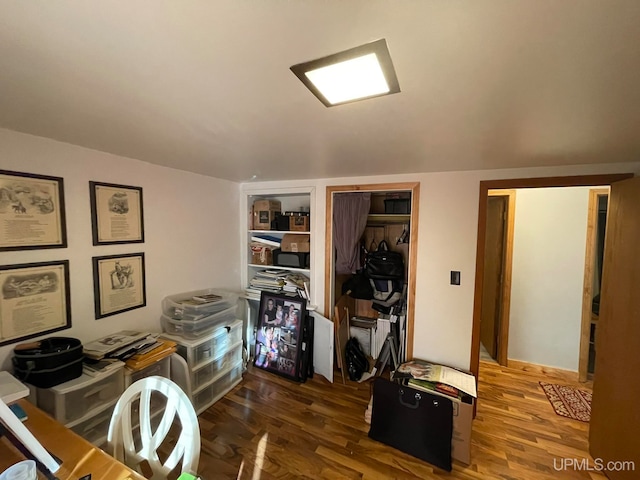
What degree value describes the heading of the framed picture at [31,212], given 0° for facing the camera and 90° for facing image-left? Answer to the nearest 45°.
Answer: approximately 315°

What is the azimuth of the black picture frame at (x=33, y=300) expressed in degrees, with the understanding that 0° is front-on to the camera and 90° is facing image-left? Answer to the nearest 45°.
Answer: approximately 315°
